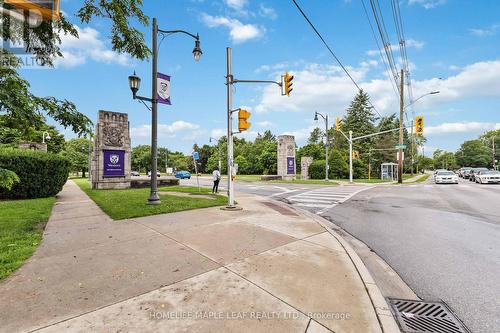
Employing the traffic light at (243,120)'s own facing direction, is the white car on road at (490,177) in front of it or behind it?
in front

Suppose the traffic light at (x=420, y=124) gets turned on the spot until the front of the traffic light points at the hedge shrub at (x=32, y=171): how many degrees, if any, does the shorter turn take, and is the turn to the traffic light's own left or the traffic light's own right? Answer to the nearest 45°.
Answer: approximately 45° to the traffic light's own right

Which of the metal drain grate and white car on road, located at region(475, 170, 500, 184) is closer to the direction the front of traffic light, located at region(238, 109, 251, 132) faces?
the white car on road

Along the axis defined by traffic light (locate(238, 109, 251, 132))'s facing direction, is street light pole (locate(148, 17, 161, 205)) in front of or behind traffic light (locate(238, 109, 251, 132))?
behind

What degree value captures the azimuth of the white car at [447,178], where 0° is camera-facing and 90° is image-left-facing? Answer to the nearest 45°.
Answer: approximately 0°

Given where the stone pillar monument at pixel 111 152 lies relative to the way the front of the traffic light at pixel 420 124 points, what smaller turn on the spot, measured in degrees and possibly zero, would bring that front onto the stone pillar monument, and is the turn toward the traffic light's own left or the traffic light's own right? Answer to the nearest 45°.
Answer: approximately 45° to the traffic light's own right

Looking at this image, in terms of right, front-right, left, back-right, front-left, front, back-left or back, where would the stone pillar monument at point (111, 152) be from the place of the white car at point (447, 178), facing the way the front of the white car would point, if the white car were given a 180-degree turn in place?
back-left

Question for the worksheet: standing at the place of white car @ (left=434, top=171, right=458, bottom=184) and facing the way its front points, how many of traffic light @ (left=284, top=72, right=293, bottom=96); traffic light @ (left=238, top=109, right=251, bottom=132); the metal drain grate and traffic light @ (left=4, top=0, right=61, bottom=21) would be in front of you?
4

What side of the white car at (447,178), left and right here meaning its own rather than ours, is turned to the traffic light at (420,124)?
front

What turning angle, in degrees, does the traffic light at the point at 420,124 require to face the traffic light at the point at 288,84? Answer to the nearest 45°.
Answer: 0° — it already faces it
